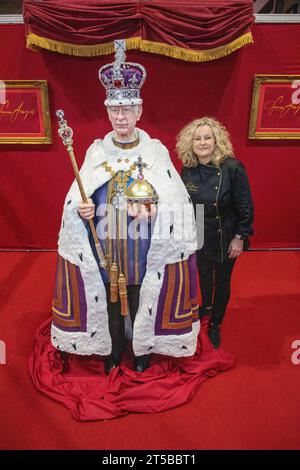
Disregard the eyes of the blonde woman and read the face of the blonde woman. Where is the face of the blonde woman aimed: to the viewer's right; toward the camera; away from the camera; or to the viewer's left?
toward the camera

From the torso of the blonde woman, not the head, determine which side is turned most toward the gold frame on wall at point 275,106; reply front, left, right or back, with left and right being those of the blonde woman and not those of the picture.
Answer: back

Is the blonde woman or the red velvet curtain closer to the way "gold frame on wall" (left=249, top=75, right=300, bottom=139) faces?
the blonde woman

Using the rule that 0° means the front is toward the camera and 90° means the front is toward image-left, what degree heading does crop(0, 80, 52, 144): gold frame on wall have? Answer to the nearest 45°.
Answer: approximately 0°

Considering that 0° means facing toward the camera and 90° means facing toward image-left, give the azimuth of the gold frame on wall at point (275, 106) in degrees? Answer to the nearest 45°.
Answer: approximately 0°

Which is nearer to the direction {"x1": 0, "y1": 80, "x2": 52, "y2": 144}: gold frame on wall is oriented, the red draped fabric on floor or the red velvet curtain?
the red draped fabric on floor

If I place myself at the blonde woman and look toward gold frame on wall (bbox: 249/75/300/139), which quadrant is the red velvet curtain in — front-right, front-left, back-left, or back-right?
front-left

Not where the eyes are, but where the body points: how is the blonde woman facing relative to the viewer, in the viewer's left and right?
facing the viewer

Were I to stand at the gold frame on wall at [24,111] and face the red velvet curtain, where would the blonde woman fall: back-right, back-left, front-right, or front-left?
front-right

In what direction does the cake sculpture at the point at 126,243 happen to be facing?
toward the camera

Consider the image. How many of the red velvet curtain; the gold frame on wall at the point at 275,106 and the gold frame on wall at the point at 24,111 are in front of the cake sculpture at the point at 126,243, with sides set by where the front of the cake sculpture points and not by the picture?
0

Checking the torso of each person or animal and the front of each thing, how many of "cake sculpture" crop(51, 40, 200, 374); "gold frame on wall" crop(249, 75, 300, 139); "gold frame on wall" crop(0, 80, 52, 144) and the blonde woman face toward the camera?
4

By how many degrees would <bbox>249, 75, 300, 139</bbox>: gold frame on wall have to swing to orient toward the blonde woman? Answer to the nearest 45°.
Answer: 0° — it already faces them

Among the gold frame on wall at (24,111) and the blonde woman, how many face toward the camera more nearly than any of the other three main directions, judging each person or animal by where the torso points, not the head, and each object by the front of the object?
2

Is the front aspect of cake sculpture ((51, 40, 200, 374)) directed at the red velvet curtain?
no

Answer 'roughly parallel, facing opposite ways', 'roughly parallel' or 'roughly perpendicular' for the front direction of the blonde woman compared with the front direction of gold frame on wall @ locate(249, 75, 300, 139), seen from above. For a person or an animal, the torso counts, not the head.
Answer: roughly parallel

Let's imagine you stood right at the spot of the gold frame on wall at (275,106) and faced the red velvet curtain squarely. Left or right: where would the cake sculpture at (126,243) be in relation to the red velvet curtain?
left

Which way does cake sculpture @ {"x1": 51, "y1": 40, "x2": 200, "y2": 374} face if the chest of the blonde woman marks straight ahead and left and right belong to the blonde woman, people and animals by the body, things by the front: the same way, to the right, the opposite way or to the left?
the same way
